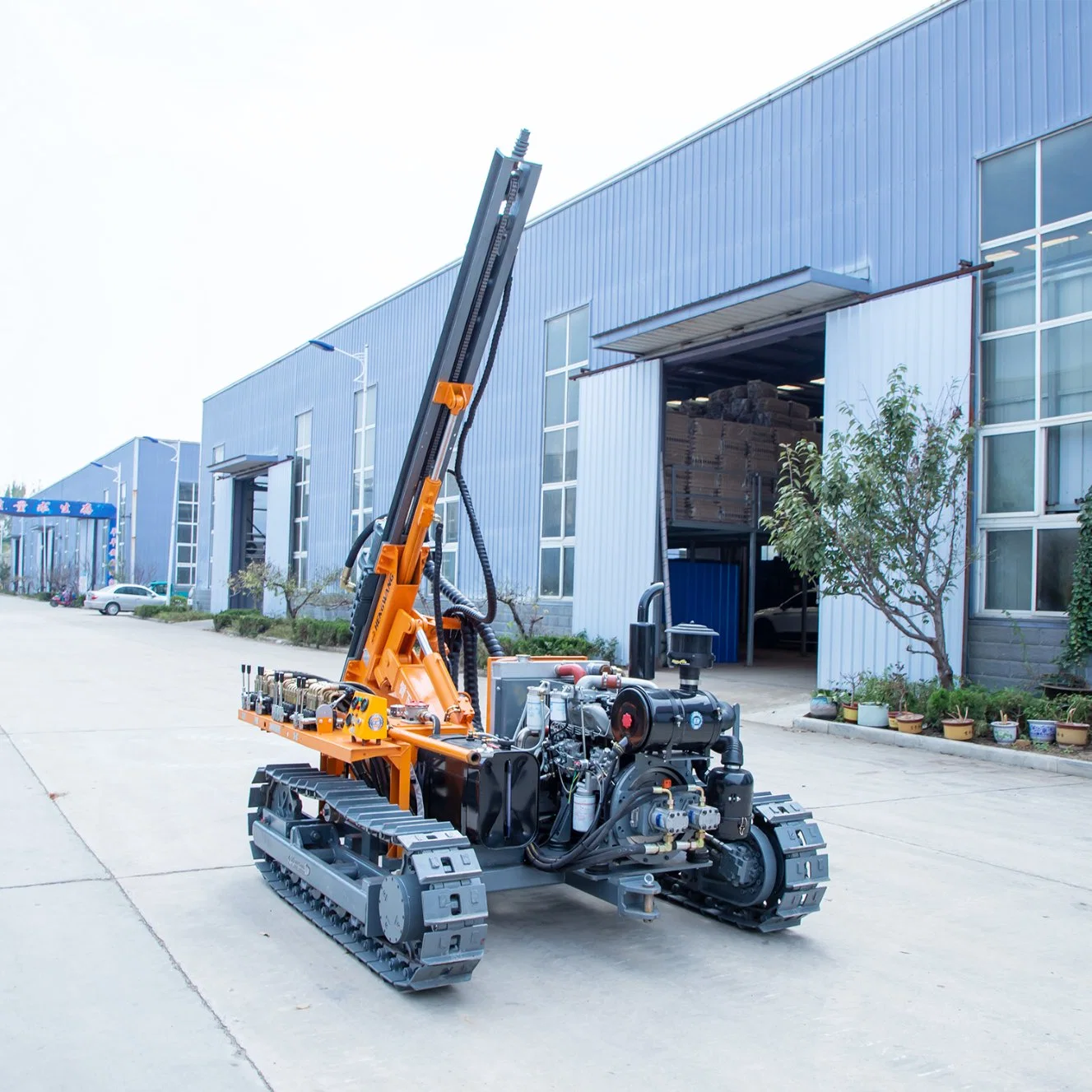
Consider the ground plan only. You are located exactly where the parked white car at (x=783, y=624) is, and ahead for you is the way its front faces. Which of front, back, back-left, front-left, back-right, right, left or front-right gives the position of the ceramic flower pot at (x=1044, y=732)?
left

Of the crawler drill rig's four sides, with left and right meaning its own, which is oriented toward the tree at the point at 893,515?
right

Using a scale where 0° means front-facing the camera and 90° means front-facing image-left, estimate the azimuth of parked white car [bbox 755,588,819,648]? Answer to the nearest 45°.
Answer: approximately 90°

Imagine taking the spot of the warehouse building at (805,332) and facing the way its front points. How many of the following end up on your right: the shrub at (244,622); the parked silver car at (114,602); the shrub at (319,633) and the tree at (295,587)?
4

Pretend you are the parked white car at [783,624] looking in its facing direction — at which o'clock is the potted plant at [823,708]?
The potted plant is roughly at 9 o'clock from the parked white car.

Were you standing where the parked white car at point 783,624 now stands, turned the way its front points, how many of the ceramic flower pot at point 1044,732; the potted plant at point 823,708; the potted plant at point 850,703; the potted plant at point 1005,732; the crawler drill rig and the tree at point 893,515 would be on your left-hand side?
6

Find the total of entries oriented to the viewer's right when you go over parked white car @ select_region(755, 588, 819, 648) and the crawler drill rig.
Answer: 0

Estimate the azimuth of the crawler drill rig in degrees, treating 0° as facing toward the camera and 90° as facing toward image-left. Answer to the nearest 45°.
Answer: approximately 135°

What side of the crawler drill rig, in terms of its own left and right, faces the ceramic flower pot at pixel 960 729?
right

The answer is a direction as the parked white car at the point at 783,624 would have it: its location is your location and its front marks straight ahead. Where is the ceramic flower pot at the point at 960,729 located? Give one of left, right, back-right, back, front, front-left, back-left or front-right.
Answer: left

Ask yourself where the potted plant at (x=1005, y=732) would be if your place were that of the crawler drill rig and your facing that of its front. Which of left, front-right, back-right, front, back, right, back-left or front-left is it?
right

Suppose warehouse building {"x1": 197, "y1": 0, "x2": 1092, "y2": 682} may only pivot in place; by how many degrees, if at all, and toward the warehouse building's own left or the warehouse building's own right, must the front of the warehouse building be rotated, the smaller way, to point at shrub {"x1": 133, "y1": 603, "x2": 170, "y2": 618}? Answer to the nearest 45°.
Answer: approximately 90° to the warehouse building's own right

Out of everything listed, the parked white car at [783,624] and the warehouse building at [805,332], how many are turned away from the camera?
0

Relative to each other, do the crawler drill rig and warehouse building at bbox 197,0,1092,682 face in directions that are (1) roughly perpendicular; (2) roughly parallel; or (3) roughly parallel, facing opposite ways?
roughly perpendicular
